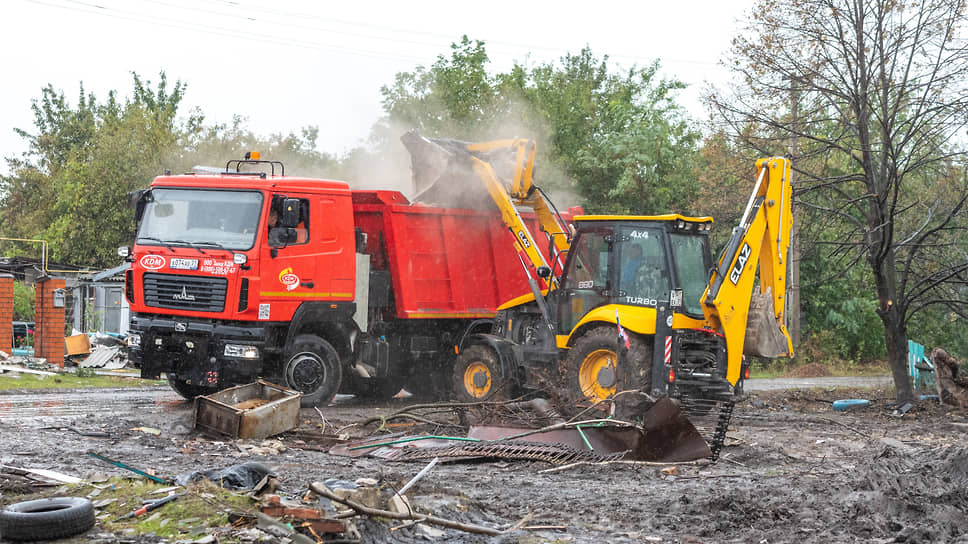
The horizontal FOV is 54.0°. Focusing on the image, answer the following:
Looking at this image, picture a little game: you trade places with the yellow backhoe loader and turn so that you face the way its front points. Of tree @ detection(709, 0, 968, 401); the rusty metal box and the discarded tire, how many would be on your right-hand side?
1

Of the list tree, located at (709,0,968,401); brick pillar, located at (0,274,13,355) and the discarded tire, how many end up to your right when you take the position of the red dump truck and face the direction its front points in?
1

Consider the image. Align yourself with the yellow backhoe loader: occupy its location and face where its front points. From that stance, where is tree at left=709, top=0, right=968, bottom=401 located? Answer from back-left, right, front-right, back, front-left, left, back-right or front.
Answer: right

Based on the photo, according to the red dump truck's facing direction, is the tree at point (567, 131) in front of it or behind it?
behind

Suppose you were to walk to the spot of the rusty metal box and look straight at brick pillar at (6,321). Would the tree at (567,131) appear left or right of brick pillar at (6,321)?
right

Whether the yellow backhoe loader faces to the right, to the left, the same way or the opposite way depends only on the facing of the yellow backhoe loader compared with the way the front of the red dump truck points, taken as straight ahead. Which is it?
to the right

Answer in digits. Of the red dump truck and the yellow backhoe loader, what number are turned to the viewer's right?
0

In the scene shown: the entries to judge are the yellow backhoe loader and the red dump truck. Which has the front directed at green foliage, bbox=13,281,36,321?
the yellow backhoe loader

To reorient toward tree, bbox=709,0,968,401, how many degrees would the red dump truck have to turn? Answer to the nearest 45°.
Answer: approximately 135° to its left

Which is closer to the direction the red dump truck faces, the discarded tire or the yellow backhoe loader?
the discarded tire

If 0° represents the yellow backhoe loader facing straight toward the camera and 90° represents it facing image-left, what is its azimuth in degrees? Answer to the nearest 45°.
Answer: approximately 135°

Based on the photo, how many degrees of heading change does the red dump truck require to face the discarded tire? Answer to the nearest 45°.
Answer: approximately 45° to its left

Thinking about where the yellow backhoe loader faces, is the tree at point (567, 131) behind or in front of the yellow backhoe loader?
in front

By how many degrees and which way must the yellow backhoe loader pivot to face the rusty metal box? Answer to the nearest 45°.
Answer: approximately 90° to its left
